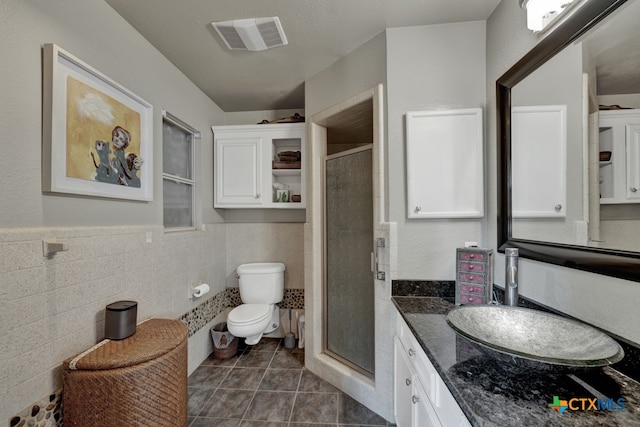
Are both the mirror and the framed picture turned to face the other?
yes

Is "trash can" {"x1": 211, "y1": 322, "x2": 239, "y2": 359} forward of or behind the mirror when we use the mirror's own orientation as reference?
forward

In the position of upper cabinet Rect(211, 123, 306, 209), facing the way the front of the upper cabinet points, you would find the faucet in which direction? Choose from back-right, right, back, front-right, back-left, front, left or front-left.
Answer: front-left

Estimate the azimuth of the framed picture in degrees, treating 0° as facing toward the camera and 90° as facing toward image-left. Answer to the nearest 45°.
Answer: approximately 315°

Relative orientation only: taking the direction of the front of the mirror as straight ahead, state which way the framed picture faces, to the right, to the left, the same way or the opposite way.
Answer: the opposite way

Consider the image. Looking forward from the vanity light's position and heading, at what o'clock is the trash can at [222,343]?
The trash can is roughly at 1 o'clock from the vanity light.

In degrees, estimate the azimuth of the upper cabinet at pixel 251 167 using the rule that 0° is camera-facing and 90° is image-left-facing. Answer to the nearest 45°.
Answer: approximately 0°

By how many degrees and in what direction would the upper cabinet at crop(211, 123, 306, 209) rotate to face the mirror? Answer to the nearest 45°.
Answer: approximately 45° to its left

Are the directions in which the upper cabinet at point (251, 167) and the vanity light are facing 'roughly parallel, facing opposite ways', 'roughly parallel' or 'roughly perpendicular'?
roughly perpendicular

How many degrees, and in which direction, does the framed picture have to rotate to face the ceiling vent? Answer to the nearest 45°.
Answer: approximately 45° to its left

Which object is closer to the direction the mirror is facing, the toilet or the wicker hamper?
the wicker hamper
